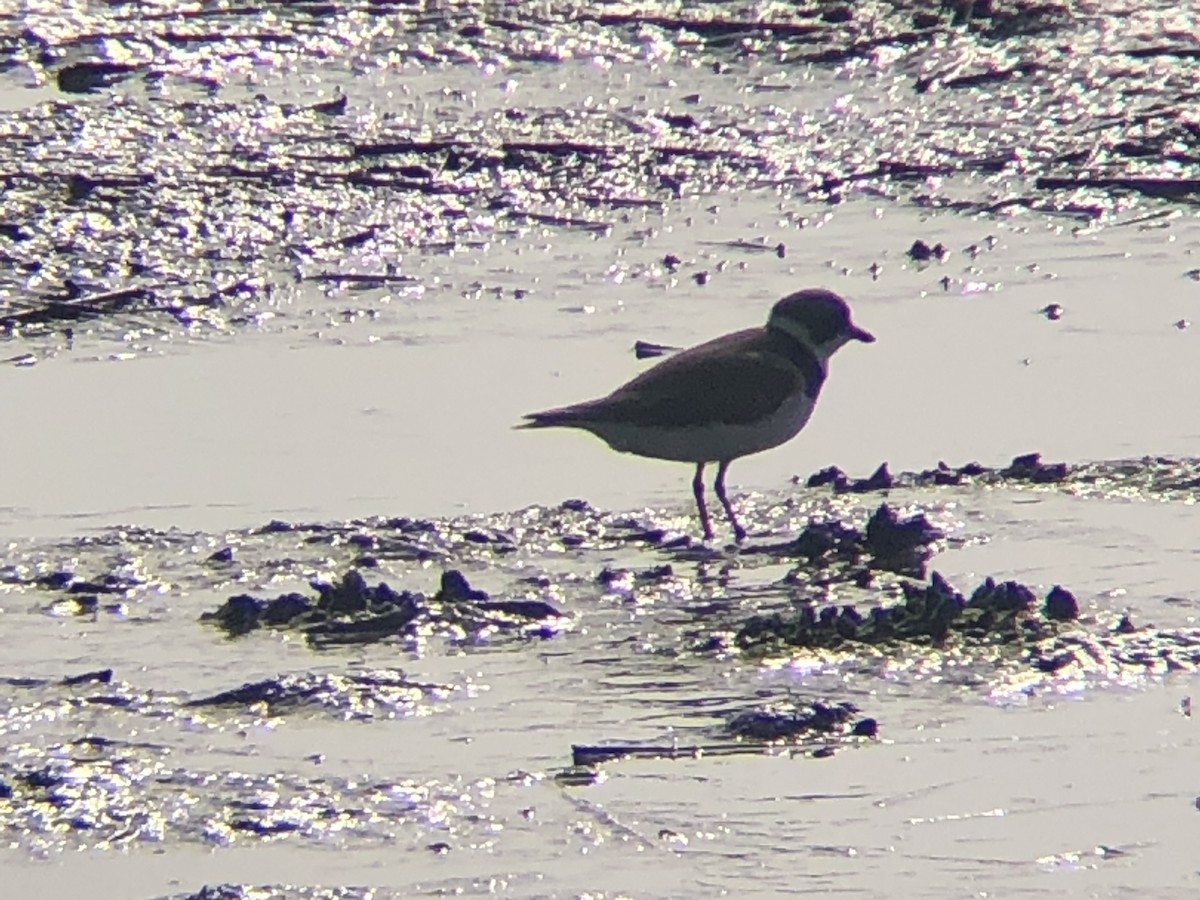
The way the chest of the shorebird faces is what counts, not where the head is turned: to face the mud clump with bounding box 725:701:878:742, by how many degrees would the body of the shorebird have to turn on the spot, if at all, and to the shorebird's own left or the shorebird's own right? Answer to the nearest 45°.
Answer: approximately 90° to the shorebird's own right

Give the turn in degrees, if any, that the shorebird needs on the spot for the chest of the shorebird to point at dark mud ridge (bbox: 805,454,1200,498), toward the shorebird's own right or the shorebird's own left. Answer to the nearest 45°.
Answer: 0° — it already faces it

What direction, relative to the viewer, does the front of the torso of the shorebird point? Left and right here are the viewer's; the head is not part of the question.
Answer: facing to the right of the viewer

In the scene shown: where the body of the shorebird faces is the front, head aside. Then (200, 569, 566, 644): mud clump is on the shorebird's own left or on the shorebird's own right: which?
on the shorebird's own right
